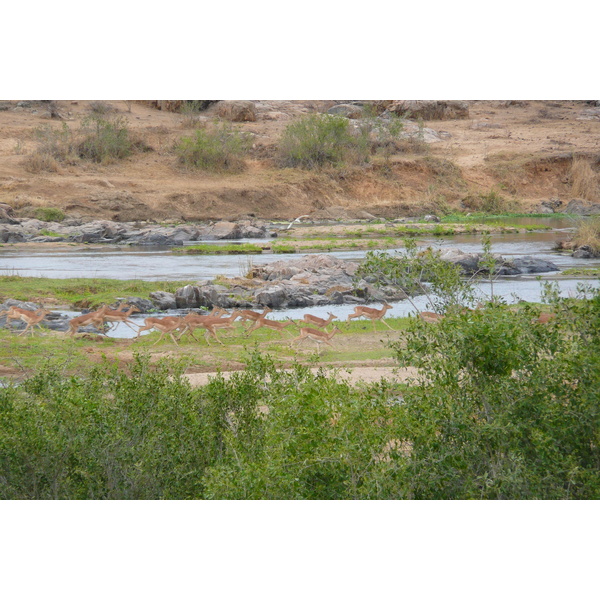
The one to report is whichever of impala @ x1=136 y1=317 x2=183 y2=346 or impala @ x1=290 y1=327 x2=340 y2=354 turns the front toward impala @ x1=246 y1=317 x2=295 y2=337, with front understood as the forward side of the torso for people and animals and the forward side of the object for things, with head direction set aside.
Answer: impala @ x1=136 y1=317 x2=183 y2=346

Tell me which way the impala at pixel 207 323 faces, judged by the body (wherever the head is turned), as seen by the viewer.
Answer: to the viewer's right

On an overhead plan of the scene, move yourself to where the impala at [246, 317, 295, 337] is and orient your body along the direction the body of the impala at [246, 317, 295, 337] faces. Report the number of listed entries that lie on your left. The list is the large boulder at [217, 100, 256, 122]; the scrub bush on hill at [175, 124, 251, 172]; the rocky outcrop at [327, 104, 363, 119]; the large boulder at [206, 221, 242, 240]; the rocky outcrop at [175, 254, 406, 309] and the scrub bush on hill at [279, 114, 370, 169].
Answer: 6

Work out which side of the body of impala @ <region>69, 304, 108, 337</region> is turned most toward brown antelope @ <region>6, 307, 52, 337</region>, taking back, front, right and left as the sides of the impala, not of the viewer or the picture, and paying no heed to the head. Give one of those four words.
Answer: back

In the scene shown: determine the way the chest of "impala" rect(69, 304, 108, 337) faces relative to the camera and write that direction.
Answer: to the viewer's right

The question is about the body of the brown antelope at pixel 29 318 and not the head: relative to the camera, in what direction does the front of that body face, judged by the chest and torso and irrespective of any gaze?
to the viewer's right

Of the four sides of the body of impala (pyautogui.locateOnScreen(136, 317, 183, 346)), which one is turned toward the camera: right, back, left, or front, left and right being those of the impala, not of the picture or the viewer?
right

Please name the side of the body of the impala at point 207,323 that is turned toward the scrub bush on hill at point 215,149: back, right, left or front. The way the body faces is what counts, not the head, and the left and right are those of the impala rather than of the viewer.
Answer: left

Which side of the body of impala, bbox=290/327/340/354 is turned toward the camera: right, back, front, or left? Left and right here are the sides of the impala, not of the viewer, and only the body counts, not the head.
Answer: right

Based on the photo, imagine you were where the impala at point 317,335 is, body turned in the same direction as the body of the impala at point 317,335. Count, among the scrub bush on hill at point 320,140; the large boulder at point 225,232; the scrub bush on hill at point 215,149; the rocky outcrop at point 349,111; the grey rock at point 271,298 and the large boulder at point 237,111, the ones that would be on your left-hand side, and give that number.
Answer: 6

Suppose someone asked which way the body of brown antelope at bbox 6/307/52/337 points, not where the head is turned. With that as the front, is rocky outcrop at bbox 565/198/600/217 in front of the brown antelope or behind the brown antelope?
in front

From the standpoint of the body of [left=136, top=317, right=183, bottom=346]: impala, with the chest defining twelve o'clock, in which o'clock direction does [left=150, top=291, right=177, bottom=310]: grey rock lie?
The grey rock is roughly at 9 o'clock from the impala.

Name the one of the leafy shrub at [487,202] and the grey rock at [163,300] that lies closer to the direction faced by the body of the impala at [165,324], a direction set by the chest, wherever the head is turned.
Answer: the leafy shrub

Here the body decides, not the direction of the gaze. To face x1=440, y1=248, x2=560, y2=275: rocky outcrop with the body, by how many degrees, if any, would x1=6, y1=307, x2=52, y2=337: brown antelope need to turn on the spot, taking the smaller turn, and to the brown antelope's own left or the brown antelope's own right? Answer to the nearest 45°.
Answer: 0° — it already faces it

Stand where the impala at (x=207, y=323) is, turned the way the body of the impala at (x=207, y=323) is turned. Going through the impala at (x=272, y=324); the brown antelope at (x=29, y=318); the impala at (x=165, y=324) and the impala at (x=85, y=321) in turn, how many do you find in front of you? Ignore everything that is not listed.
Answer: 1

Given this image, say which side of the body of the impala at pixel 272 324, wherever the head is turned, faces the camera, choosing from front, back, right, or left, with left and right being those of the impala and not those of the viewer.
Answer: right
